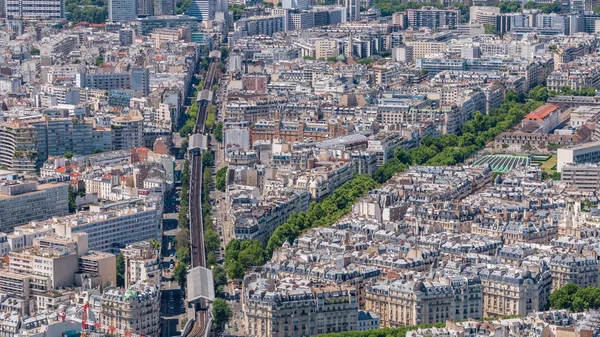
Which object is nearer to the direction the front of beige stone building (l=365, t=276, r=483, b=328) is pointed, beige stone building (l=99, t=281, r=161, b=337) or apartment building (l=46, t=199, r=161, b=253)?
the beige stone building

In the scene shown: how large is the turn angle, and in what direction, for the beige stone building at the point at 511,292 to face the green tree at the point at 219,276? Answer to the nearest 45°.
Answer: approximately 90° to its right

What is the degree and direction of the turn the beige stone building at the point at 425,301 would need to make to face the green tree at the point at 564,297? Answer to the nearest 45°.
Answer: approximately 90° to its left

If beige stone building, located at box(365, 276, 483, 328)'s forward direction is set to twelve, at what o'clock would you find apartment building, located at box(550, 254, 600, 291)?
The apartment building is roughly at 8 o'clock from the beige stone building.

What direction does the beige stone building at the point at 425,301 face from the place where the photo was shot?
facing the viewer

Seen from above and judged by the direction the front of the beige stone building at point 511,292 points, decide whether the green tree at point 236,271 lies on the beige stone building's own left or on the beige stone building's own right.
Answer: on the beige stone building's own right

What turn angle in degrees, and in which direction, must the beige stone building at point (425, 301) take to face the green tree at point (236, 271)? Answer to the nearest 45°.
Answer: approximately 135° to its right

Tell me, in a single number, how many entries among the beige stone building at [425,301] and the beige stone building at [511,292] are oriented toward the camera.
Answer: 2

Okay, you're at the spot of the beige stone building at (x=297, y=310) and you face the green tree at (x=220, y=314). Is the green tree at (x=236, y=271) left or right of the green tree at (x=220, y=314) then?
right

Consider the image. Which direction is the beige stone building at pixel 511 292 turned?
toward the camera

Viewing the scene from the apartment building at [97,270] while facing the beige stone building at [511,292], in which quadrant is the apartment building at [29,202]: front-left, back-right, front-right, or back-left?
back-left

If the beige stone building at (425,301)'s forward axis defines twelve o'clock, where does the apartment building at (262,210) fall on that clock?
The apartment building is roughly at 5 o'clock from the beige stone building.

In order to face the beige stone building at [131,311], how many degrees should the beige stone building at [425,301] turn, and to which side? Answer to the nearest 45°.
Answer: approximately 90° to its right
